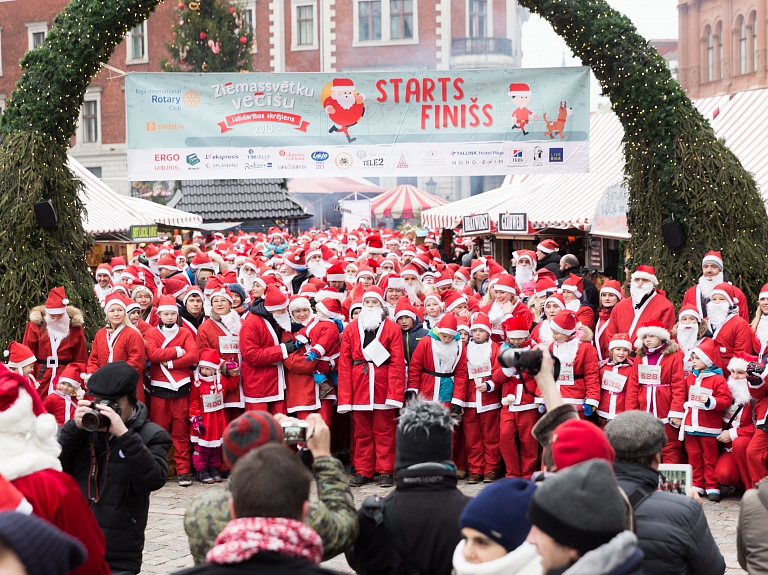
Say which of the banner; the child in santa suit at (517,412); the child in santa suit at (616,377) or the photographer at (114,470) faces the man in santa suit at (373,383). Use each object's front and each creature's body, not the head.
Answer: the banner

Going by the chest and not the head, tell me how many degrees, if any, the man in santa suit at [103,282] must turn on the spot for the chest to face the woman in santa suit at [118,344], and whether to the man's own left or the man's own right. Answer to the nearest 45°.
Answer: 0° — they already face them

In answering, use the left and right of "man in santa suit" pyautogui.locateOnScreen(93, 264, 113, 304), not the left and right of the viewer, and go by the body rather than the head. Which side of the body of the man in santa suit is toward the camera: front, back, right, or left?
front

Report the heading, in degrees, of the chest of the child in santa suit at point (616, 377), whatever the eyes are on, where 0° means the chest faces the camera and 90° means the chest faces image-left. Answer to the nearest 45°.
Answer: approximately 0°

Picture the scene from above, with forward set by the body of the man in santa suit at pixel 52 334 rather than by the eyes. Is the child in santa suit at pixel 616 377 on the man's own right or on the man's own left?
on the man's own left

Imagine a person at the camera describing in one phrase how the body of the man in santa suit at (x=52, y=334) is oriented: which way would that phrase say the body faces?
toward the camera

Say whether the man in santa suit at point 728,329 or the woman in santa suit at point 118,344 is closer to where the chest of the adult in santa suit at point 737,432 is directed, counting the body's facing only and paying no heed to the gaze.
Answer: the woman in santa suit

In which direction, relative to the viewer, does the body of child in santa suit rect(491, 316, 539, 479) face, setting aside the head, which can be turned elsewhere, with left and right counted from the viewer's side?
facing the viewer
